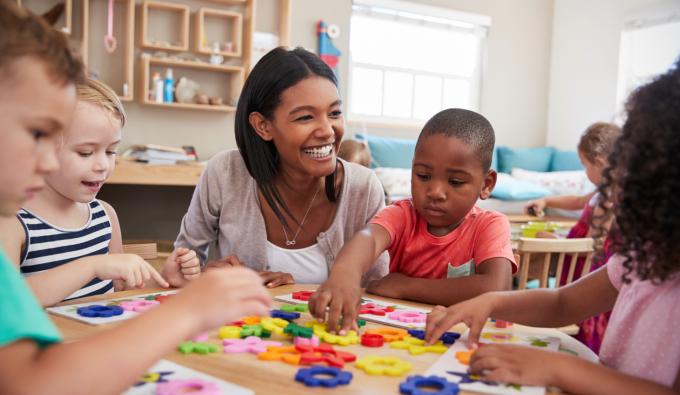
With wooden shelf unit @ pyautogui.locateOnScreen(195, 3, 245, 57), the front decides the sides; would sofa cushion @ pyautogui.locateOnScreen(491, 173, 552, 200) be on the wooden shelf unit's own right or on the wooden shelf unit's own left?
on the wooden shelf unit's own left

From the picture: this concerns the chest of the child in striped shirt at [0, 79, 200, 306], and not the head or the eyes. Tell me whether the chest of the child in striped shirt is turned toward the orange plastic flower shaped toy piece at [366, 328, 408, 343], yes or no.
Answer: yes

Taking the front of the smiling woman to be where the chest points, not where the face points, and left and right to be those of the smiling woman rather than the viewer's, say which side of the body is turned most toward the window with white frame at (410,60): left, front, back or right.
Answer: back

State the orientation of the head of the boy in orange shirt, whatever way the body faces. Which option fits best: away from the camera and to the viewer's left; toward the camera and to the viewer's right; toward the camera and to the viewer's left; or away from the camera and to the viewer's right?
toward the camera and to the viewer's left

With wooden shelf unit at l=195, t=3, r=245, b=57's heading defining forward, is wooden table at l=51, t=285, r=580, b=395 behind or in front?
in front

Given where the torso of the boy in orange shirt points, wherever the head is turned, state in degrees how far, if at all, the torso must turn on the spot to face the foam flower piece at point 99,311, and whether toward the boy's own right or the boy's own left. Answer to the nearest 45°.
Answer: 0° — they already face it

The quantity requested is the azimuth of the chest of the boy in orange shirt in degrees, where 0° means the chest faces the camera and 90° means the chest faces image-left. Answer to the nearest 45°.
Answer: approximately 45°

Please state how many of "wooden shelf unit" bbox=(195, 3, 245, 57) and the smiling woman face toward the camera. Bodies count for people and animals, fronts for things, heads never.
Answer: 2

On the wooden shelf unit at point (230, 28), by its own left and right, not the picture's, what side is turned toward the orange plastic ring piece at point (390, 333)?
front

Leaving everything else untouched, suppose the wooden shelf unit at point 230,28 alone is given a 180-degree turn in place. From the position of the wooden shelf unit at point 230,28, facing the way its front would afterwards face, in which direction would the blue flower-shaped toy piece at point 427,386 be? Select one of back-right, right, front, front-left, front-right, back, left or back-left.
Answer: back

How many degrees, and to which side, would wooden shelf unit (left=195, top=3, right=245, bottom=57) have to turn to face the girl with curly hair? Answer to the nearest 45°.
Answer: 0° — it already faces them

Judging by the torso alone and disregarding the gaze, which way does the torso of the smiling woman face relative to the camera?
toward the camera

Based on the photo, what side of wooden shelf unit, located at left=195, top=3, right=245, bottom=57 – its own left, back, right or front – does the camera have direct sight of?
front
